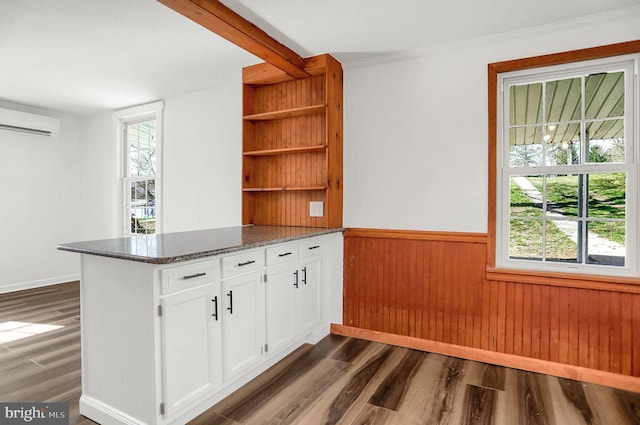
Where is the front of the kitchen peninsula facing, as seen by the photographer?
facing the viewer and to the right of the viewer

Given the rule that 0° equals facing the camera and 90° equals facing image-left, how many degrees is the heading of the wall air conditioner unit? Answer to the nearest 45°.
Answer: approximately 315°

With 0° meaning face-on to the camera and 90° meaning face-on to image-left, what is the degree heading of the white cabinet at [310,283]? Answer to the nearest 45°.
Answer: approximately 315°

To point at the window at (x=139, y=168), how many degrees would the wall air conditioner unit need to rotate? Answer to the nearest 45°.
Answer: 0° — it already faces it

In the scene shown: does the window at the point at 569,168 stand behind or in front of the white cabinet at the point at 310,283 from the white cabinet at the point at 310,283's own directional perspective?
in front

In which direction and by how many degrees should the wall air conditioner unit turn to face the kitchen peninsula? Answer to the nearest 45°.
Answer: approximately 45° to its right

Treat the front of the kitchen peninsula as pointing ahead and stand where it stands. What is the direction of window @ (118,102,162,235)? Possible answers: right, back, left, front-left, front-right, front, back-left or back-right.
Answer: back-left
